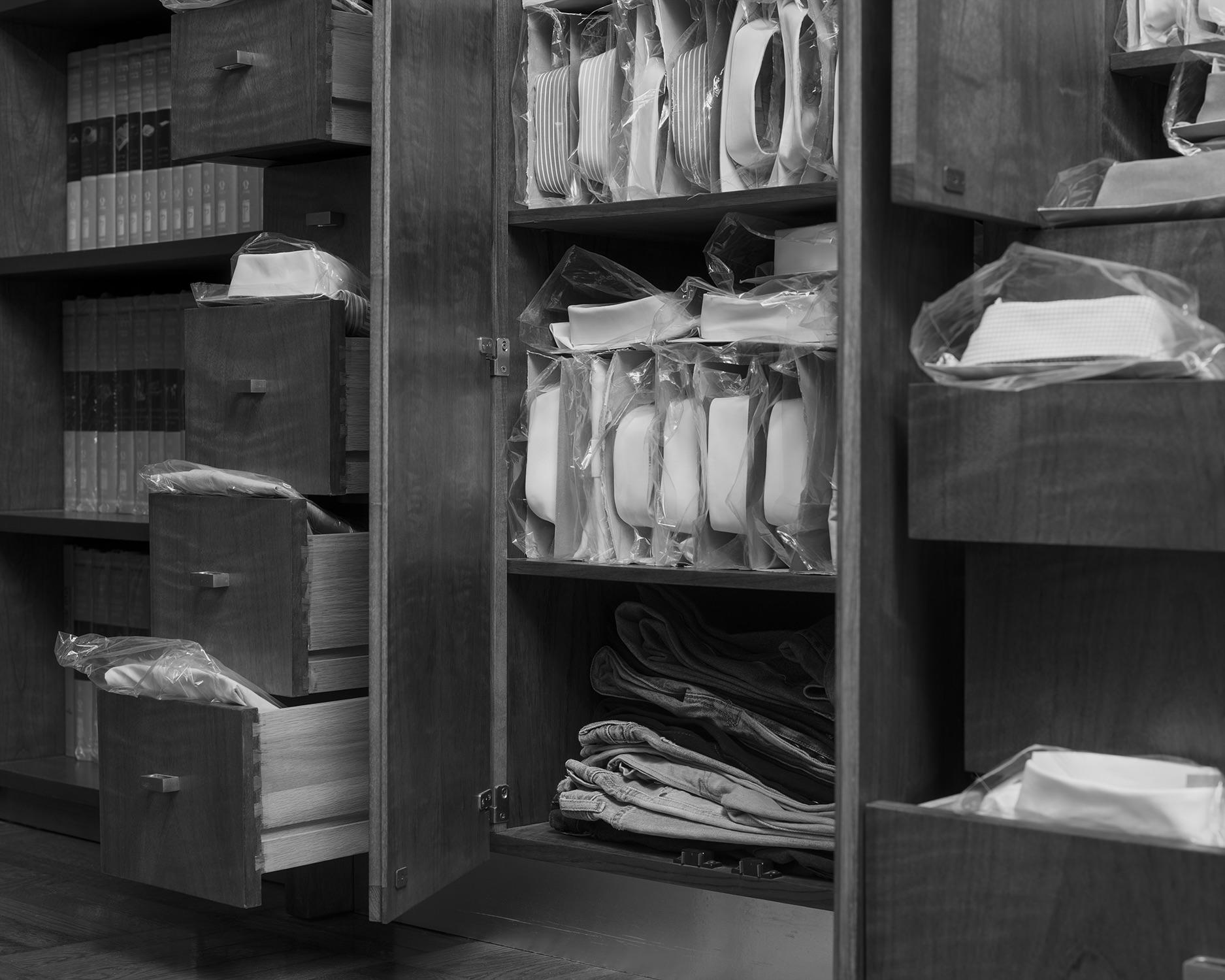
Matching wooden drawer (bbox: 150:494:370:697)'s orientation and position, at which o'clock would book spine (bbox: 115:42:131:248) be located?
The book spine is roughly at 4 o'clock from the wooden drawer.

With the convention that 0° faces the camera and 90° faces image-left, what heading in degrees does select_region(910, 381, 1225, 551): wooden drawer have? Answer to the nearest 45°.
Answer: approximately 0°

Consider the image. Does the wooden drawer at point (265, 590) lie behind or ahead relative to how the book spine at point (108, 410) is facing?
ahead

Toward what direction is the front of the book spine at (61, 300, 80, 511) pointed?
toward the camera

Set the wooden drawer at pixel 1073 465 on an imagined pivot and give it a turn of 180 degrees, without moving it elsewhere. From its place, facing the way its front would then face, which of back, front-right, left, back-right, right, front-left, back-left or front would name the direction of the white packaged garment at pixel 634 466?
front-left

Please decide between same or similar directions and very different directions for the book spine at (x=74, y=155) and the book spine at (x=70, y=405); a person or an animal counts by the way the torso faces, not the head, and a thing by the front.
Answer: same or similar directions

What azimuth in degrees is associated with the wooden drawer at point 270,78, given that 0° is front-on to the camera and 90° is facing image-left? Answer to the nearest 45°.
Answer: approximately 45°

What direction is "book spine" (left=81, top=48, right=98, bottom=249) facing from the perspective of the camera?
toward the camera

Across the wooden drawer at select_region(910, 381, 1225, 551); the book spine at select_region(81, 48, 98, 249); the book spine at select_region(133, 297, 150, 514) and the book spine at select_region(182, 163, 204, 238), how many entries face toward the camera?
4

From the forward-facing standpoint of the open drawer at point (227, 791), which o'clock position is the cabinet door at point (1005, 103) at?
The cabinet door is roughly at 9 o'clock from the open drawer.

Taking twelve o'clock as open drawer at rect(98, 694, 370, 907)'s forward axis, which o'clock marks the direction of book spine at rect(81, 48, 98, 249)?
The book spine is roughly at 4 o'clock from the open drawer.

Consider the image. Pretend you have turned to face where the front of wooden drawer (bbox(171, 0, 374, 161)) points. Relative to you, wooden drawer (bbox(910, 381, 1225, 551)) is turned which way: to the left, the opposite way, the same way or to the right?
the same way

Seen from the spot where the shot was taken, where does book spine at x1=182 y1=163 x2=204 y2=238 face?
facing the viewer

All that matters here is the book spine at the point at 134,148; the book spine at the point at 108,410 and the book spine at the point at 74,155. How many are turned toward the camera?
3

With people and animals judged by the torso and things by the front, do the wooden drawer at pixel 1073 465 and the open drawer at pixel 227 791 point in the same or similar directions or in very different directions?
same or similar directions

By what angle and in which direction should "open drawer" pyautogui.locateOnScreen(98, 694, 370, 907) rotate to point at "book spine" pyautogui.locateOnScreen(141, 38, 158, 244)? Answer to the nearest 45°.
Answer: approximately 135° to its right
